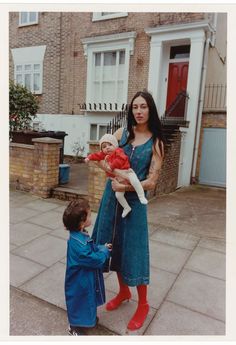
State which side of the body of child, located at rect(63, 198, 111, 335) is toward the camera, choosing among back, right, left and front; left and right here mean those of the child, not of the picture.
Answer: right

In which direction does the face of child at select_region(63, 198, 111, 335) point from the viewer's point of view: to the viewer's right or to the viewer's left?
to the viewer's right

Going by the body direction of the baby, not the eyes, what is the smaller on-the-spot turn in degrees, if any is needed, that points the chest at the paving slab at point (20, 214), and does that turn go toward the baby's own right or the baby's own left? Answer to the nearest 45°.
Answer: approximately 90° to the baby's own right

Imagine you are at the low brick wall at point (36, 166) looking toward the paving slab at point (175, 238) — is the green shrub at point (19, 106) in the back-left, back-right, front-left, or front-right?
back-left

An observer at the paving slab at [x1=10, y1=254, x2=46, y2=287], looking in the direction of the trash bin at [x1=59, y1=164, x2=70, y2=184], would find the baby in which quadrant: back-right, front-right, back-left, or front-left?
back-right

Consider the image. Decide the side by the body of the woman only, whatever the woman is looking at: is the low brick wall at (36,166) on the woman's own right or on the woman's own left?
on the woman's own right

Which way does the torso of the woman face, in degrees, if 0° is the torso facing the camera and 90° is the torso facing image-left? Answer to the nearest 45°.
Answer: approximately 45°

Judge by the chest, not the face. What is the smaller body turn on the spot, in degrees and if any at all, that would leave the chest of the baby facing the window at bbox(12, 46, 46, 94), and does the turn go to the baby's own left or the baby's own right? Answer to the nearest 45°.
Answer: approximately 135° to the baby's own right

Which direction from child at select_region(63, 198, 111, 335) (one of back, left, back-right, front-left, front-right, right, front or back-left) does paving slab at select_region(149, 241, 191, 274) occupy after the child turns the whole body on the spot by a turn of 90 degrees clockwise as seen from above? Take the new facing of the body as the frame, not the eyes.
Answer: back-left

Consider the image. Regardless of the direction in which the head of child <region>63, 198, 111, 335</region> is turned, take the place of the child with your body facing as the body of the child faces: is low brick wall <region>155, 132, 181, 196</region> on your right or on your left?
on your left

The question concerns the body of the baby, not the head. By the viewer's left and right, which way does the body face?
facing the viewer and to the left of the viewer

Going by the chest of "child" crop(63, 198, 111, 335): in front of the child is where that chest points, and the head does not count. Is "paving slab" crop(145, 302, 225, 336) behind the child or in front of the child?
in front
